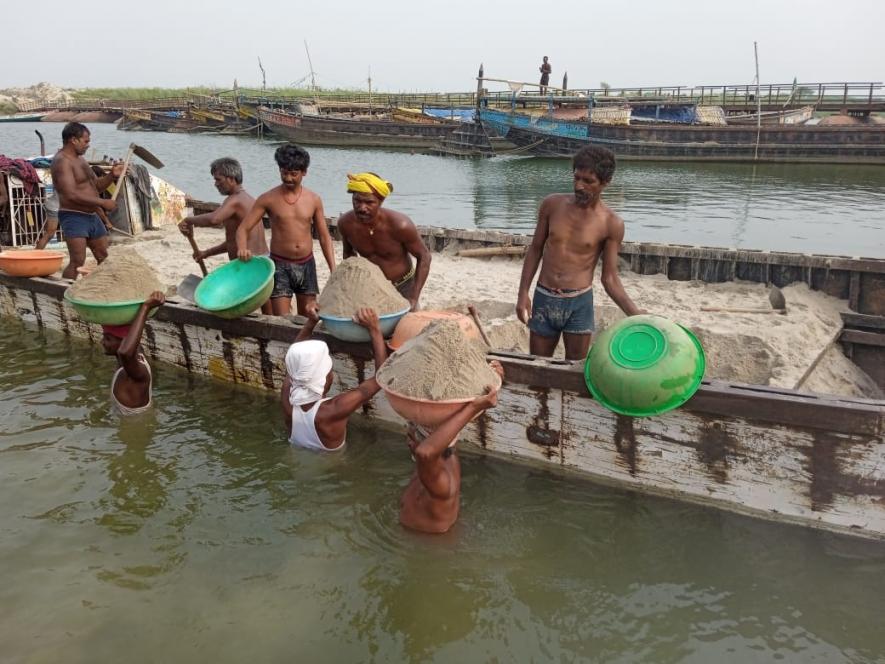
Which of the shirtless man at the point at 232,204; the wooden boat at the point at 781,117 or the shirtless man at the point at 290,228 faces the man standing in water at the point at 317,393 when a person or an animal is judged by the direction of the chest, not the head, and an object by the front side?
the shirtless man at the point at 290,228

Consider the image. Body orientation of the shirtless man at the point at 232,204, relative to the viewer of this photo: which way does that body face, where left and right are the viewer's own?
facing to the left of the viewer

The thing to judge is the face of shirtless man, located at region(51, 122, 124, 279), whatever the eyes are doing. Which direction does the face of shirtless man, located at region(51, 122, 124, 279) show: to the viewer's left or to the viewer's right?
to the viewer's right

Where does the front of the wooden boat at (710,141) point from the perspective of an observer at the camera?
facing to the left of the viewer

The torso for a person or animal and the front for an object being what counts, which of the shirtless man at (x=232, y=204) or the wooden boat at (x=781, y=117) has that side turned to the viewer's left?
the shirtless man

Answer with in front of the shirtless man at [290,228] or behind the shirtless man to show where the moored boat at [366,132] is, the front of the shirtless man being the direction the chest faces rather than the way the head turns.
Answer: behind

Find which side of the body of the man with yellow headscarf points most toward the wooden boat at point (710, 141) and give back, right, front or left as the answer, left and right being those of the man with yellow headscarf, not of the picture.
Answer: back

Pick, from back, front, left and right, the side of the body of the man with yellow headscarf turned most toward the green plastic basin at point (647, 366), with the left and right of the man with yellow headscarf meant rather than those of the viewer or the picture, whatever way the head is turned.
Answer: left

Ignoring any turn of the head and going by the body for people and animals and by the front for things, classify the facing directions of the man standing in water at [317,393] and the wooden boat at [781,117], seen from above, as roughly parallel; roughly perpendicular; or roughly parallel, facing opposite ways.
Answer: roughly perpendicular
